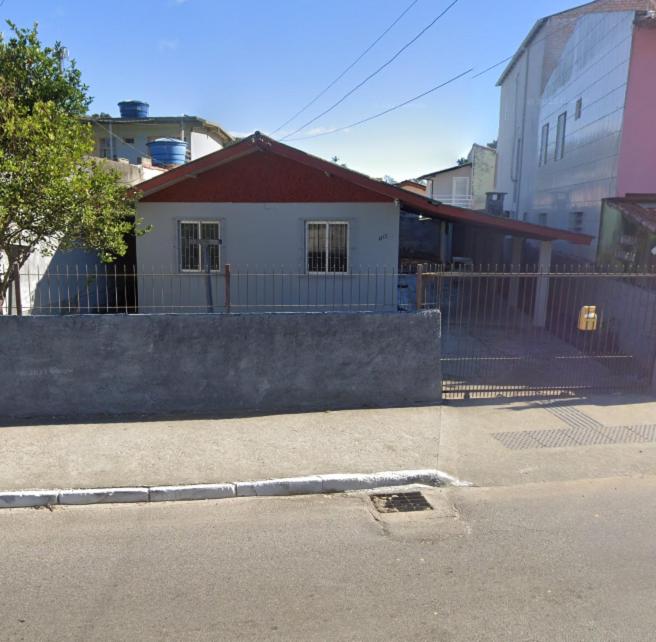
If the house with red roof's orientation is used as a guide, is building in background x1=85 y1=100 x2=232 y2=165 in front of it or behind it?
behind

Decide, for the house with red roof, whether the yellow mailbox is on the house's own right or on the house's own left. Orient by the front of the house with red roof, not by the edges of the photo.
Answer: on the house's own left

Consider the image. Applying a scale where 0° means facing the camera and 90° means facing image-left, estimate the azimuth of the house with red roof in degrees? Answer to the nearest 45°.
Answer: approximately 0°

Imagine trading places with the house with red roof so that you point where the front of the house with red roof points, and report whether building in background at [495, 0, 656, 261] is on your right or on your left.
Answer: on your left

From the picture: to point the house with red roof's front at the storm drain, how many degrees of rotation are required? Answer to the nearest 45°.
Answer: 0° — it already faces it

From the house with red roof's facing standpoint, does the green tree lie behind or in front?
in front

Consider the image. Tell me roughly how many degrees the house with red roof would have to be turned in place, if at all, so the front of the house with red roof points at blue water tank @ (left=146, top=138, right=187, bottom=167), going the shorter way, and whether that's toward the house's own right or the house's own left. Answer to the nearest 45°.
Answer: approximately 135° to the house's own right

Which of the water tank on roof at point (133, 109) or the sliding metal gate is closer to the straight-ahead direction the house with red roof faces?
the sliding metal gate

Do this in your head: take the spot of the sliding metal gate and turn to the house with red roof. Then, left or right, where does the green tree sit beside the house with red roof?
left

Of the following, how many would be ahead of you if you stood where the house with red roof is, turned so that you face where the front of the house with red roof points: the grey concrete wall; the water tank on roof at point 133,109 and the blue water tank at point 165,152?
1

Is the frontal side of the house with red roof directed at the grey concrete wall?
yes
